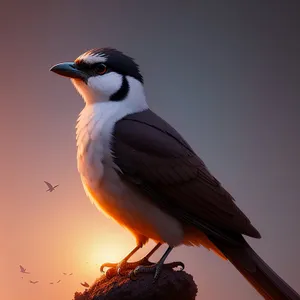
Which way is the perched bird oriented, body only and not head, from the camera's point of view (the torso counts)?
to the viewer's left
